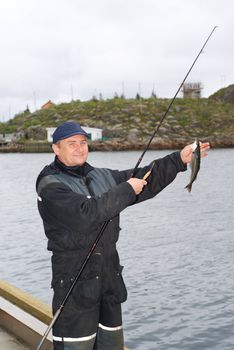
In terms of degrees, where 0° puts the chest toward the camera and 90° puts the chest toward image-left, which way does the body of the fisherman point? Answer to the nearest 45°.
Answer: approximately 315°
